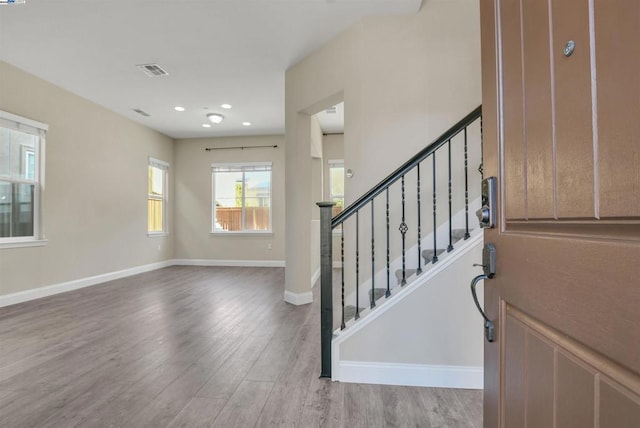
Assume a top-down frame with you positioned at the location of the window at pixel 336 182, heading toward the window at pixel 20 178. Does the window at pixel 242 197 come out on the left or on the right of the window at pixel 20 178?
right

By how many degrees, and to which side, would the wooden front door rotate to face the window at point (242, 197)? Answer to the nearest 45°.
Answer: approximately 90° to its right

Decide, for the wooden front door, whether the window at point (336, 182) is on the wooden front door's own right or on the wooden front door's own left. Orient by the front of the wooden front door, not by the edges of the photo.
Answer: on the wooden front door's own right

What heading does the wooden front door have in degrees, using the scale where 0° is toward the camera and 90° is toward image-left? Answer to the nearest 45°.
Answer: approximately 45°

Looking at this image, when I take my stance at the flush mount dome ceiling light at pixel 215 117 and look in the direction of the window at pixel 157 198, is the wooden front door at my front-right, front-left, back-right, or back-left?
back-left

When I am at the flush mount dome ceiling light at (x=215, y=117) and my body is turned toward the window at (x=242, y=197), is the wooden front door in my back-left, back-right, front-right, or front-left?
back-right

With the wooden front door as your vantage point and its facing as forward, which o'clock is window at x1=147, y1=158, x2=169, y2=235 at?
The window is roughly at 2 o'clock from the wooden front door.
